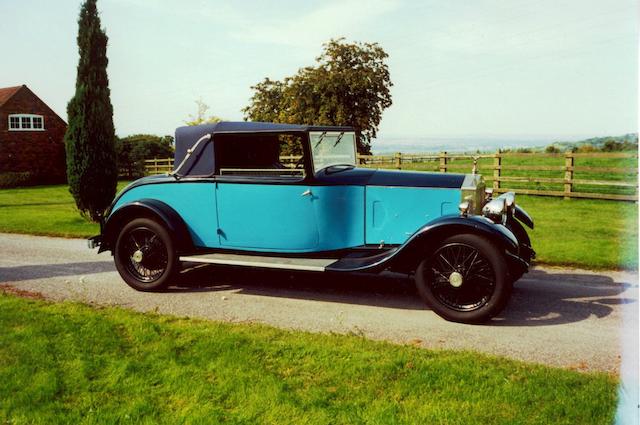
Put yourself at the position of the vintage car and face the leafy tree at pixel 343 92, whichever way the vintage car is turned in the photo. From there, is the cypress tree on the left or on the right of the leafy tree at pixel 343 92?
left

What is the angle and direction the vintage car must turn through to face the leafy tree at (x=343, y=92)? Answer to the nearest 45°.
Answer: approximately 135° to its left

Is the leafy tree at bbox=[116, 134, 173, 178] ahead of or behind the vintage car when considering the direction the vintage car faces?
behind

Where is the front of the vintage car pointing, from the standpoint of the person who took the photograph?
facing the viewer and to the right of the viewer

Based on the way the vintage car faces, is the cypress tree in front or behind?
behind

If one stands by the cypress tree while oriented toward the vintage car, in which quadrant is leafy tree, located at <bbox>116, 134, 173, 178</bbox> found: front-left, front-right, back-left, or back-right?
back-left
